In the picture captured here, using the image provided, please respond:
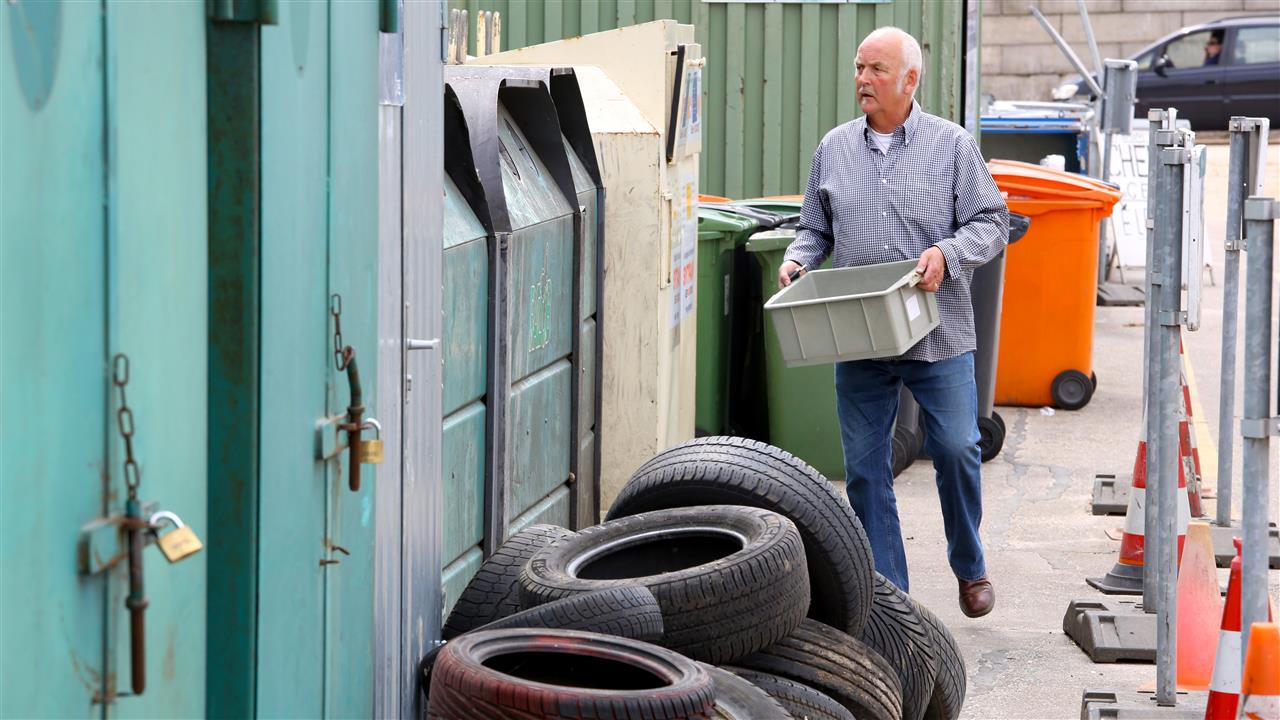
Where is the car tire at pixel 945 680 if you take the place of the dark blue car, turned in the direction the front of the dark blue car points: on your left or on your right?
on your left

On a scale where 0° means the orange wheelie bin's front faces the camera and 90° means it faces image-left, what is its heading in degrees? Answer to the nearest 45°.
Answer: approximately 90°

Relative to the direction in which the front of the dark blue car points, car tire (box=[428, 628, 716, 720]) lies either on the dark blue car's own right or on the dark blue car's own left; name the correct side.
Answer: on the dark blue car's own left

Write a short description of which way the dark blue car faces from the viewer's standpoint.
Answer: facing to the left of the viewer

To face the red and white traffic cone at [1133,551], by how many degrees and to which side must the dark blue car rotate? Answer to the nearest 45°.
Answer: approximately 90° to its left

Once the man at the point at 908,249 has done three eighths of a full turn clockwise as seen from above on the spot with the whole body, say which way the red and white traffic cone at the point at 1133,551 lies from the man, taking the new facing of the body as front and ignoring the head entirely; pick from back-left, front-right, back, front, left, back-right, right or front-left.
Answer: front-right

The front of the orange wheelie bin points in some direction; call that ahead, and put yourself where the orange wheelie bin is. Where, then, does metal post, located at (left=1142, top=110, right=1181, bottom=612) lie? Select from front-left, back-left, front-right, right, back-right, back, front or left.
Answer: left

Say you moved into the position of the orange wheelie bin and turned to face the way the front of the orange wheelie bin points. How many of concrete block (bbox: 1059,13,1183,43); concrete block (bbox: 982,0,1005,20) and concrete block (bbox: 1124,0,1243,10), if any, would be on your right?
3

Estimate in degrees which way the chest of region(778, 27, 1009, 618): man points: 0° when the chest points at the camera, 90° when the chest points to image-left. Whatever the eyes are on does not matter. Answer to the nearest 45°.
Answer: approximately 45°

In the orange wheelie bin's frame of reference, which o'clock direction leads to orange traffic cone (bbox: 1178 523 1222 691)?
The orange traffic cone is roughly at 9 o'clock from the orange wheelie bin.

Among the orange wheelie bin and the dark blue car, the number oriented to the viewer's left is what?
2

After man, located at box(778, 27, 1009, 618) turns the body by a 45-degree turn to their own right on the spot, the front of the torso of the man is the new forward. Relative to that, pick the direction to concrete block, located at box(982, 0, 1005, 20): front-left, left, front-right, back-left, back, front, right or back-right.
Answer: right

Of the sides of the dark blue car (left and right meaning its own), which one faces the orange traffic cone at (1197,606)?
left
